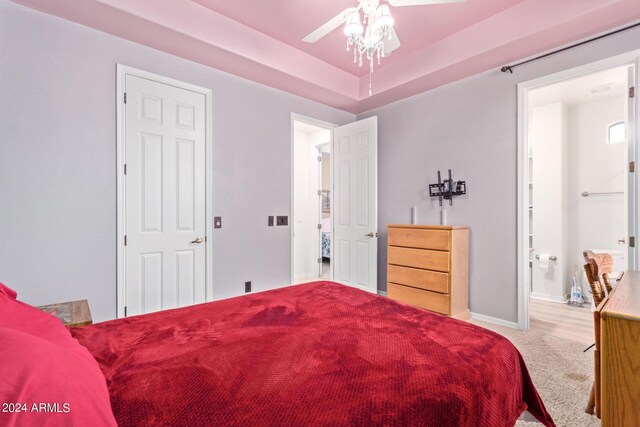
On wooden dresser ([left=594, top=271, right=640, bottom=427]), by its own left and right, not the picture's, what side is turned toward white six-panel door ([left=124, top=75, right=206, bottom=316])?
front

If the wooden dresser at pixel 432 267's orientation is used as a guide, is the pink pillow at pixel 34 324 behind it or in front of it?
in front

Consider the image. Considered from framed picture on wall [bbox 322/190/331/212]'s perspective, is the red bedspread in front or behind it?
in front

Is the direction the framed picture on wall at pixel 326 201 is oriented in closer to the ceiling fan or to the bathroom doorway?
the ceiling fan

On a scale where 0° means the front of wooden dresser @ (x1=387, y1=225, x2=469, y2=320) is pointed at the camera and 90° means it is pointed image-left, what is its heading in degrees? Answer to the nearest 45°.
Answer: approximately 45°

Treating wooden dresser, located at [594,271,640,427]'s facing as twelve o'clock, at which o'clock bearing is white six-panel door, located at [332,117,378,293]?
The white six-panel door is roughly at 1 o'clock from the wooden dresser.

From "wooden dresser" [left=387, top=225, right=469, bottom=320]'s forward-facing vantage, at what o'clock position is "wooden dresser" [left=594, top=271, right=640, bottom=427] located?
"wooden dresser" [left=594, top=271, right=640, bottom=427] is roughly at 10 o'clock from "wooden dresser" [left=387, top=225, right=469, bottom=320].

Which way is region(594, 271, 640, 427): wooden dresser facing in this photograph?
to the viewer's left

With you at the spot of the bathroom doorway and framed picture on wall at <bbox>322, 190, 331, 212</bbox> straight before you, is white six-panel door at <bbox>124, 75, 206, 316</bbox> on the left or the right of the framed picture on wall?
left

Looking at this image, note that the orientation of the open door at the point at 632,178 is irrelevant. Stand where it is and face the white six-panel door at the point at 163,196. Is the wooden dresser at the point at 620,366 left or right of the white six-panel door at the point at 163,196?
left

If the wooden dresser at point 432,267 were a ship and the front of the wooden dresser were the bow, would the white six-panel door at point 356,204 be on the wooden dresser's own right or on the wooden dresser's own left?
on the wooden dresser's own right
